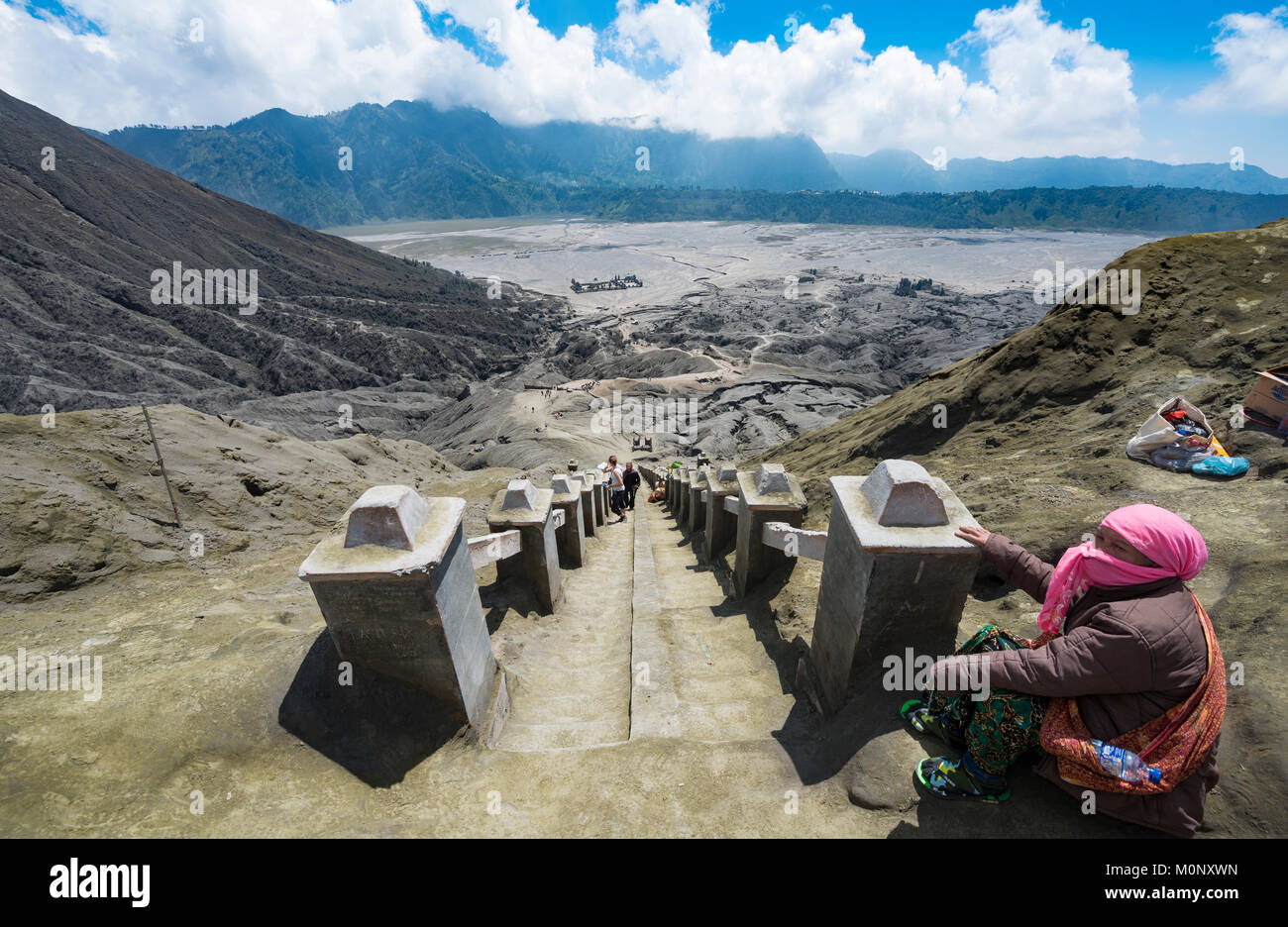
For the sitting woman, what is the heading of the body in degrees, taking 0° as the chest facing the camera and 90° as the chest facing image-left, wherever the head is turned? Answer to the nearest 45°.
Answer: approximately 90°

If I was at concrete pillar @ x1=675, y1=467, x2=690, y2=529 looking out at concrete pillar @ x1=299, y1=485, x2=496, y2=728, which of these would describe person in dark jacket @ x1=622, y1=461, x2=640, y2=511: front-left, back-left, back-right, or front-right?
back-right

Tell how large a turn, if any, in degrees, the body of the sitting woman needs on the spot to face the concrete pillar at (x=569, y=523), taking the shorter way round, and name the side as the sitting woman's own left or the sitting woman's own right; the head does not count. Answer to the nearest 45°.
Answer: approximately 45° to the sitting woman's own right
